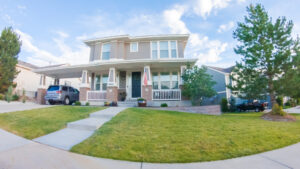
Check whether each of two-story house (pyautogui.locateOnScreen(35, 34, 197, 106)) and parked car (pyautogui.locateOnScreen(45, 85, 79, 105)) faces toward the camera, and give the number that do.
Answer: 1

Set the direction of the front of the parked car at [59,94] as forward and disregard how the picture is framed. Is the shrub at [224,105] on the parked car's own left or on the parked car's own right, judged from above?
on the parked car's own right

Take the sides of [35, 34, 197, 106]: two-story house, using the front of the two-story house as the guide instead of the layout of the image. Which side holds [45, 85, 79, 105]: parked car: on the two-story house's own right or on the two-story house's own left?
on the two-story house's own right

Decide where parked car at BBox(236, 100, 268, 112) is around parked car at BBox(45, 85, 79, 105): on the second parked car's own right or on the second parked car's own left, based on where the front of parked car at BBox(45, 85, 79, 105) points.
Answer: on the second parked car's own right

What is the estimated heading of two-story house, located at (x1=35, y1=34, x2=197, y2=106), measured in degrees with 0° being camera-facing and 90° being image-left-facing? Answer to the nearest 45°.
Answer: approximately 0°

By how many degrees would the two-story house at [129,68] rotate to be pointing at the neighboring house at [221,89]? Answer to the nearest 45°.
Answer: approximately 90° to its left

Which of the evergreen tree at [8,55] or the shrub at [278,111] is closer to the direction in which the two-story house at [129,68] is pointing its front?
the shrub

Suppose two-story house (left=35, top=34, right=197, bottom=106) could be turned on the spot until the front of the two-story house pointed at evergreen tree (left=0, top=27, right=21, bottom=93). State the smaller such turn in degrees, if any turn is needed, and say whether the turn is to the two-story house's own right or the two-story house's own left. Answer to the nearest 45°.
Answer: approximately 135° to the two-story house's own right
